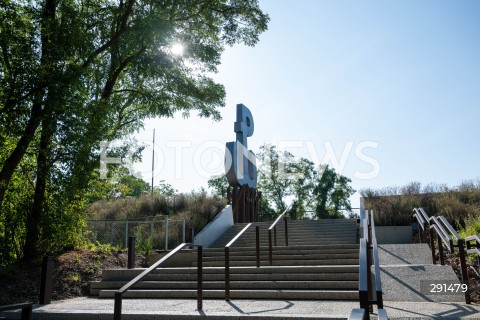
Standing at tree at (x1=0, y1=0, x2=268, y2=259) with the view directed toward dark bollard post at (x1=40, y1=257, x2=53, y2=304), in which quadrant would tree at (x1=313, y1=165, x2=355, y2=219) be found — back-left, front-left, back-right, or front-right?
back-left

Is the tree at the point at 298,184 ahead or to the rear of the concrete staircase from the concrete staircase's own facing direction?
to the rear

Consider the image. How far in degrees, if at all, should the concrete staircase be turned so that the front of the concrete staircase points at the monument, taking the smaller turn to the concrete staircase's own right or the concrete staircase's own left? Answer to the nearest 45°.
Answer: approximately 180°

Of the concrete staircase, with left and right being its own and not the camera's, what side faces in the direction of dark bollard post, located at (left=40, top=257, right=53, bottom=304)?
right

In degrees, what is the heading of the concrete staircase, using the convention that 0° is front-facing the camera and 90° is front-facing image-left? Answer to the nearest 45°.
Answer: approximately 0°

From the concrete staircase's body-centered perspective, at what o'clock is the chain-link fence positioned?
The chain-link fence is roughly at 5 o'clock from the concrete staircase.

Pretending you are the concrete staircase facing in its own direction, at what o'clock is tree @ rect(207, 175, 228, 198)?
The tree is roughly at 6 o'clock from the concrete staircase.

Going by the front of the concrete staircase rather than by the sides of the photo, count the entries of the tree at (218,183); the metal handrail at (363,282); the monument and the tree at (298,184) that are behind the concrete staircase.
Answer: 3

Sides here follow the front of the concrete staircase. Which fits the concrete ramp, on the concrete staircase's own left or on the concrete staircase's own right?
on the concrete staircase's own left

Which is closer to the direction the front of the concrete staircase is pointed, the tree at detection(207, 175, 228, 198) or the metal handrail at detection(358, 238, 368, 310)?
the metal handrail

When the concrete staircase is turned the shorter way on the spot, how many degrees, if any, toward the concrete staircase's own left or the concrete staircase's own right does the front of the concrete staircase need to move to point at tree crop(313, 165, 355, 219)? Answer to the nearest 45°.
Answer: approximately 180°
